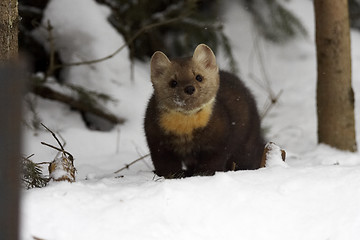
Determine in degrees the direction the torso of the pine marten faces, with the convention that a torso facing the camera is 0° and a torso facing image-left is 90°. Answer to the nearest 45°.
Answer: approximately 45°

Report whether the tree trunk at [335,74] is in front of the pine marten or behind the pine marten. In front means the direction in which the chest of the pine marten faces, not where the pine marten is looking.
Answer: behind

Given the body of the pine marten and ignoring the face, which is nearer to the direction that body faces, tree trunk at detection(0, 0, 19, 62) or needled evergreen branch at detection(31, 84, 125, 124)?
the tree trunk

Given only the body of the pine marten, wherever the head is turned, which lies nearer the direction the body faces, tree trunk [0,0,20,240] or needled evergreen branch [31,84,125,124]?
the tree trunk

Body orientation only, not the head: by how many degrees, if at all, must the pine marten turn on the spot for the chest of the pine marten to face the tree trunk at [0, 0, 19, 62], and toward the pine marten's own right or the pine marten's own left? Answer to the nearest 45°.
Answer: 0° — it already faces it

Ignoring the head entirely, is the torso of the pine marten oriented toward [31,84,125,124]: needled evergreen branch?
no
